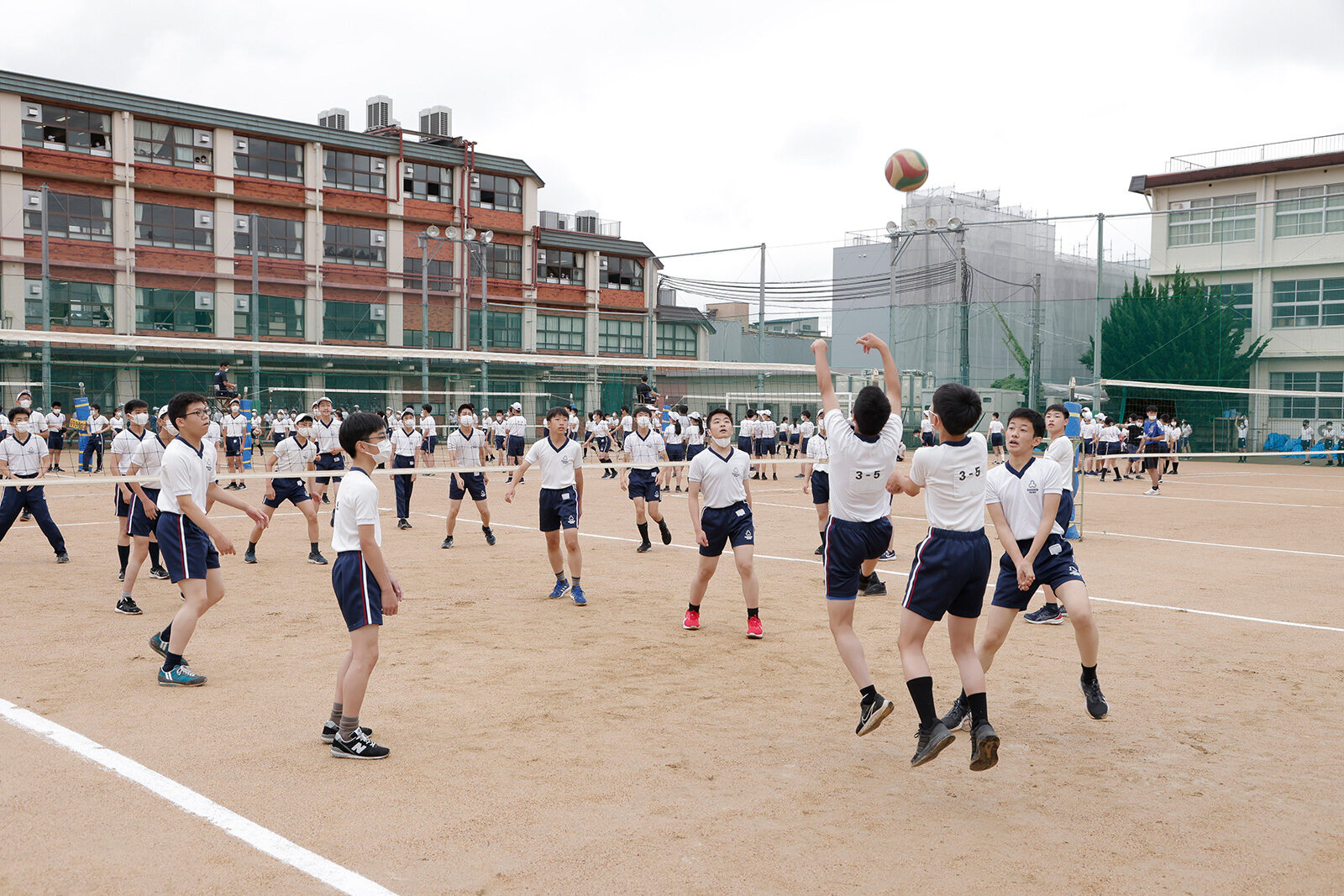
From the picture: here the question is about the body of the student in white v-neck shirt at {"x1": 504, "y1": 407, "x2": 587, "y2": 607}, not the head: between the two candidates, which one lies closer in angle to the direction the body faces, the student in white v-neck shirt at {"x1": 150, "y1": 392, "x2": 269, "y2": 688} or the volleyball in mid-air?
the student in white v-neck shirt

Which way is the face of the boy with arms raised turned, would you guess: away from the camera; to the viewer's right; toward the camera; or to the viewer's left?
away from the camera

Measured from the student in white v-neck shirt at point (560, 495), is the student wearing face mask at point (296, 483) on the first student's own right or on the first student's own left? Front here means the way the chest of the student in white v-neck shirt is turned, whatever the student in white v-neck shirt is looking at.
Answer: on the first student's own right

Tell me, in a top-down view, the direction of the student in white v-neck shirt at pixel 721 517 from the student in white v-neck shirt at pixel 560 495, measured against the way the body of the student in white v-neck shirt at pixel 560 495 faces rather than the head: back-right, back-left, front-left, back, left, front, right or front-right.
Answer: front-left

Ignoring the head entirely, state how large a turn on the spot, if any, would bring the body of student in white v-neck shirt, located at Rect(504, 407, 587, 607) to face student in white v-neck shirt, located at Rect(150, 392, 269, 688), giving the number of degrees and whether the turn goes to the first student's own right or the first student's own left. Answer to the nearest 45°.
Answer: approximately 45° to the first student's own right

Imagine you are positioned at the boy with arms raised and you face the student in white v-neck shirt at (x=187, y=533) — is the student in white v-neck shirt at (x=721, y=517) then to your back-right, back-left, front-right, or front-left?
front-right

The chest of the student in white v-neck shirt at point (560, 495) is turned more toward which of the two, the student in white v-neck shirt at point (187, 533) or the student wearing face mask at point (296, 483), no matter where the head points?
the student in white v-neck shirt

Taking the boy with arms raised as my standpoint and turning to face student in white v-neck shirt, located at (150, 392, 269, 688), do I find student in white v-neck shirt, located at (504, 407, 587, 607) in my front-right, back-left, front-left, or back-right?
front-right

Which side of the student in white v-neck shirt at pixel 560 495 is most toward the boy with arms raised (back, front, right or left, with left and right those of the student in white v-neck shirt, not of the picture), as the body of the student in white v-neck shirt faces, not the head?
front

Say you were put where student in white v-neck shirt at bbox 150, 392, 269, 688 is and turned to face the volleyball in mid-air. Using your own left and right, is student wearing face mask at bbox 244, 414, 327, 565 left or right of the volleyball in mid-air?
left

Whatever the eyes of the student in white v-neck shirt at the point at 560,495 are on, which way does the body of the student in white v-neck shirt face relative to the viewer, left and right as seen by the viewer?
facing the viewer
